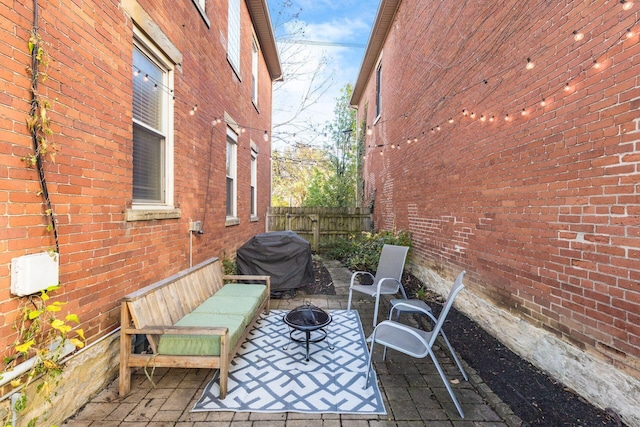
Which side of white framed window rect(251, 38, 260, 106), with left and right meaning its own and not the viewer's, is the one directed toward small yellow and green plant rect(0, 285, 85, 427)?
right

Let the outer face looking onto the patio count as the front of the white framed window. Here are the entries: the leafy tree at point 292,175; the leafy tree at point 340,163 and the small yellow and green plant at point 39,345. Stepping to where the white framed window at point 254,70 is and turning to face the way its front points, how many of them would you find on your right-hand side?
1

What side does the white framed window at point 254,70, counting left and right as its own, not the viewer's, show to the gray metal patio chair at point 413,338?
right

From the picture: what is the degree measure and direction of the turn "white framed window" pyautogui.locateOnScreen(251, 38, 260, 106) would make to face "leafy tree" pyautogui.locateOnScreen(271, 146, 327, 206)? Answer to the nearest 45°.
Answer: approximately 90° to its left

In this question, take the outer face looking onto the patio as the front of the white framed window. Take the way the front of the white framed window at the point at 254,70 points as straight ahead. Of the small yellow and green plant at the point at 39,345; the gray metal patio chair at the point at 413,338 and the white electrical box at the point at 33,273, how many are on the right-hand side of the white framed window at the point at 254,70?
3

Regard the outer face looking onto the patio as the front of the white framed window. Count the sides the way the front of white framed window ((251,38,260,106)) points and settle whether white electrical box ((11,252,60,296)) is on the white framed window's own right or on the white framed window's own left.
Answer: on the white framed window's own right

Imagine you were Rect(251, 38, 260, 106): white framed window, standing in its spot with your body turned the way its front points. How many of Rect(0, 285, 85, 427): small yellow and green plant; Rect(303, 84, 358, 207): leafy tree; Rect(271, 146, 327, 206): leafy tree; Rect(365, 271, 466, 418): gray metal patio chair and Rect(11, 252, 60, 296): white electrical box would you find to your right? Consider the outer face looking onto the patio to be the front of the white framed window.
3

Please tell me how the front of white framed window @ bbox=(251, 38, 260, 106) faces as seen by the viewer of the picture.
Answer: facing to the right of the viewer
